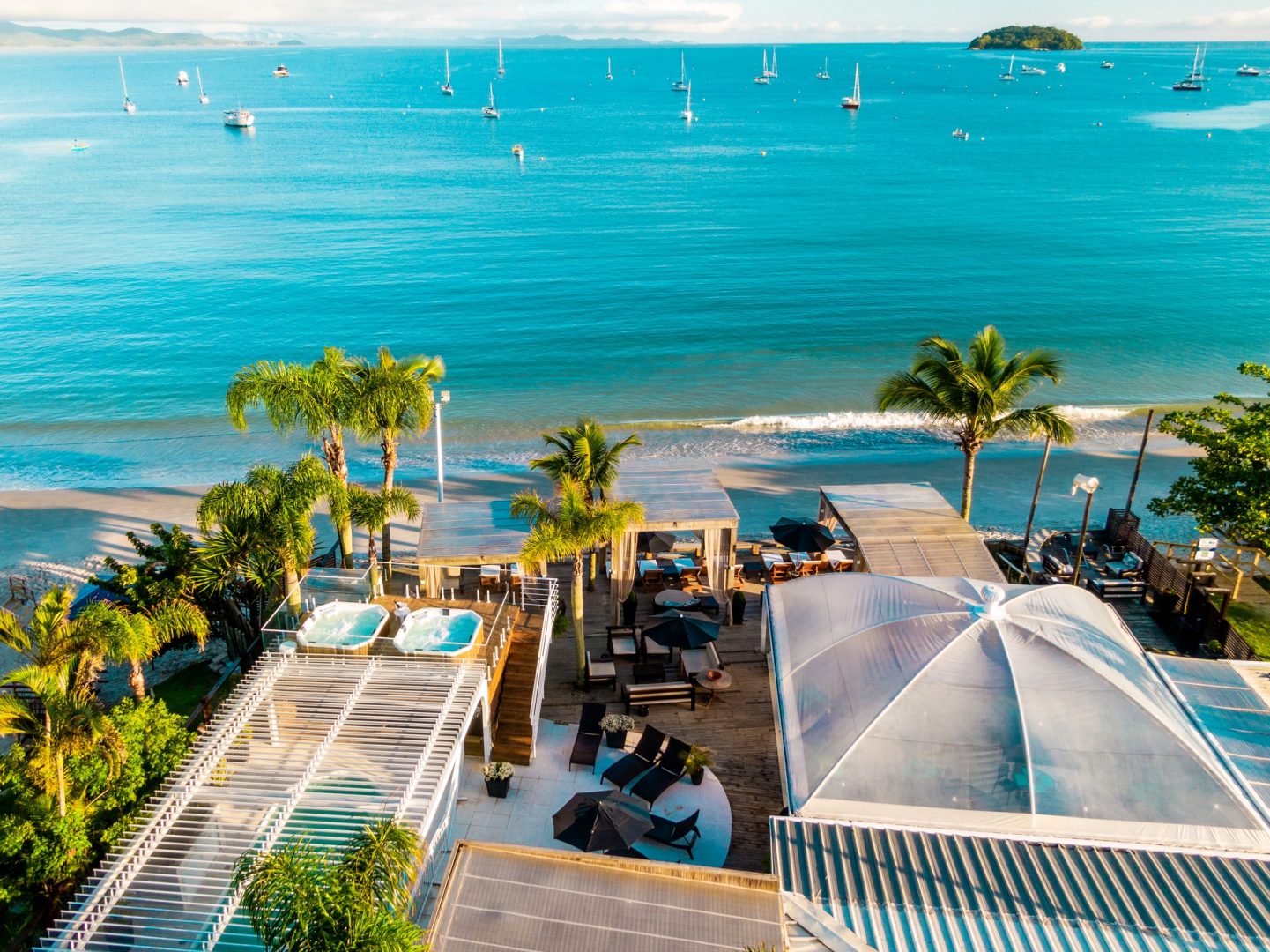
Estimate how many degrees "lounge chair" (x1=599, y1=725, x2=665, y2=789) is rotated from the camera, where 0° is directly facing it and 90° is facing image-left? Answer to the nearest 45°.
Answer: approximately 45°

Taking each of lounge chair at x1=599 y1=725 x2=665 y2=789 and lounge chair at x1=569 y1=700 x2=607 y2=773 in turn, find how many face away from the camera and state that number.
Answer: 0

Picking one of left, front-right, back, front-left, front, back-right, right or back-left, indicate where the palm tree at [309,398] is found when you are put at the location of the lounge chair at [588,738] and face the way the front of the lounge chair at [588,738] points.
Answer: back-right

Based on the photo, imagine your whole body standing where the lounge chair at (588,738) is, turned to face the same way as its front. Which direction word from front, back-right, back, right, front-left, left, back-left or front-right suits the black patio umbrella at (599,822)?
front

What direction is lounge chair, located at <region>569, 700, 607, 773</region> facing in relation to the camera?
toward the camera

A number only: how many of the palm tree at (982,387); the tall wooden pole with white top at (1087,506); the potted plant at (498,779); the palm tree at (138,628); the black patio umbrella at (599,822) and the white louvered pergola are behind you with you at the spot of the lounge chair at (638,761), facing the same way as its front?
2

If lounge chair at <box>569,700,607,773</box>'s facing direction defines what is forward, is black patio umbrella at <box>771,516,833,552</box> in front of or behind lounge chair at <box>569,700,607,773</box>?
behind

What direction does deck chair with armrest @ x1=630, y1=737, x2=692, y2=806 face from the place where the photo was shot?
facing the viewer and to the left of the viewer

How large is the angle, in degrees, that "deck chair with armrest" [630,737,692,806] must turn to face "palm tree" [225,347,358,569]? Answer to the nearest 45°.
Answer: approximately 90° to its right

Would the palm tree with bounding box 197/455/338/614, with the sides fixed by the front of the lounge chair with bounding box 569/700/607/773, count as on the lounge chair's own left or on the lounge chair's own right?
on the lounge chair's own right

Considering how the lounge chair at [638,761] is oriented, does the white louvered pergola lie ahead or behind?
ahead

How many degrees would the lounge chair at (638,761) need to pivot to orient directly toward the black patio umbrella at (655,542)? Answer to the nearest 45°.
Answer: approximately 135° to its right

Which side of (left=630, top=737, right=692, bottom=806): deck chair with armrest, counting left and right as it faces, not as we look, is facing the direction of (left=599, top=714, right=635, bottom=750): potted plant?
right

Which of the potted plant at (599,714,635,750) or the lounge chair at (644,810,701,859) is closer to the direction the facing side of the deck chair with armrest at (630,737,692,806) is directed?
the lounge chair
